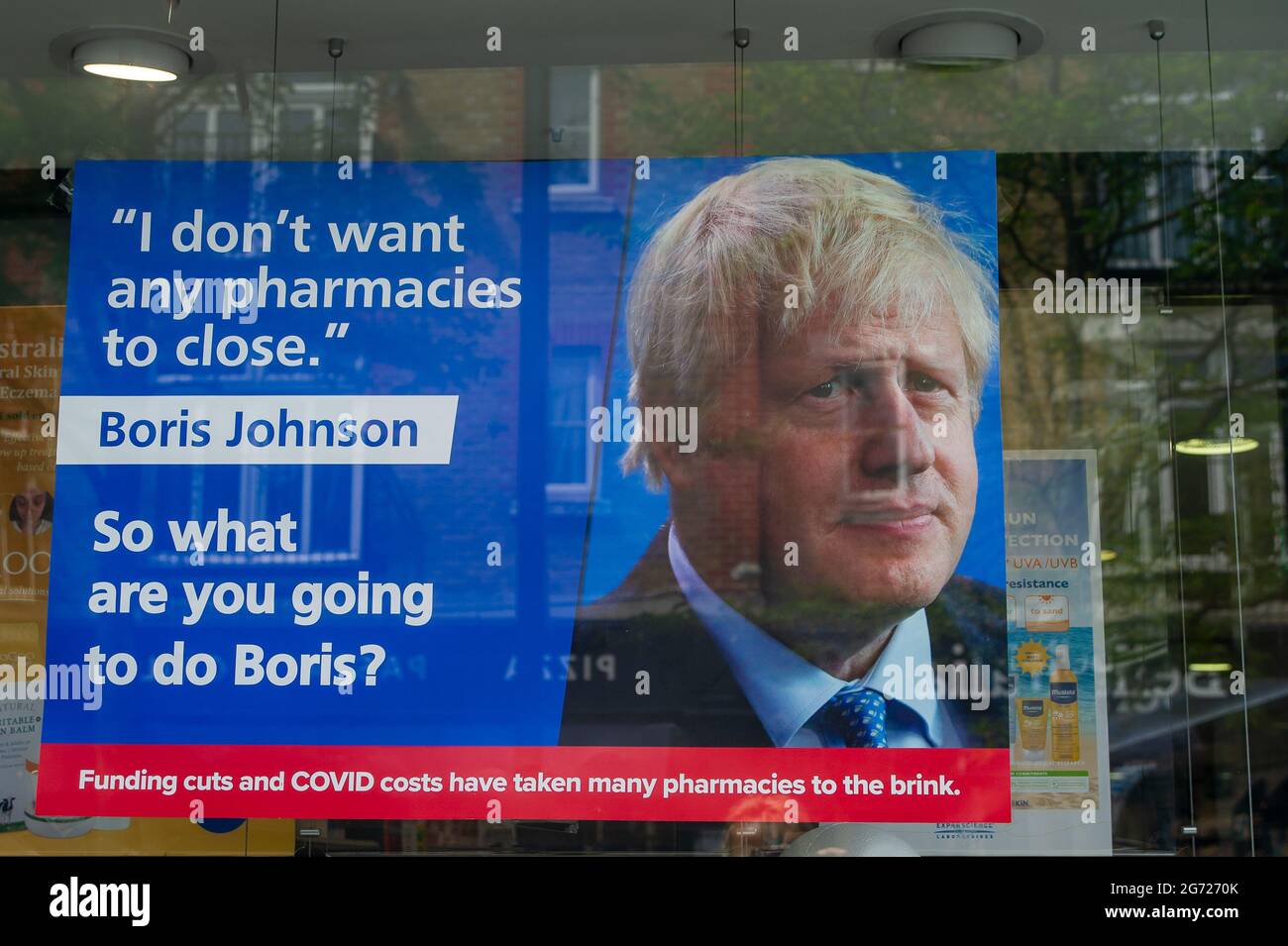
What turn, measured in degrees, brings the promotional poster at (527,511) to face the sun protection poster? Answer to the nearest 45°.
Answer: approximately 90° to its left

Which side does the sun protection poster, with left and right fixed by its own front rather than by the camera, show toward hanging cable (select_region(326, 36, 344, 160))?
right

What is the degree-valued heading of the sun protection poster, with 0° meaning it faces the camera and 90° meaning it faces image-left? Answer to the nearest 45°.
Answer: approximately 0°

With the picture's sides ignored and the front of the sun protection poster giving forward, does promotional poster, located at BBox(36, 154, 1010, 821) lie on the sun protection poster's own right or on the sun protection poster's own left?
on the sun protection poster's own right

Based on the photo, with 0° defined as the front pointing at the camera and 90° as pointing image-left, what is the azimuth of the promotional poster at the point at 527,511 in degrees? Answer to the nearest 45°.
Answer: approximately 0°

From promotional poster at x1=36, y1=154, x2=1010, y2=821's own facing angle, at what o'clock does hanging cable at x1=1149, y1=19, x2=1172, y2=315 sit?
The hanging cable is roughly at 9 o'clock from the promotional poster.

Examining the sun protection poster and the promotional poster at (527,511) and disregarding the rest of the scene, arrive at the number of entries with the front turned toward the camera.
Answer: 2
